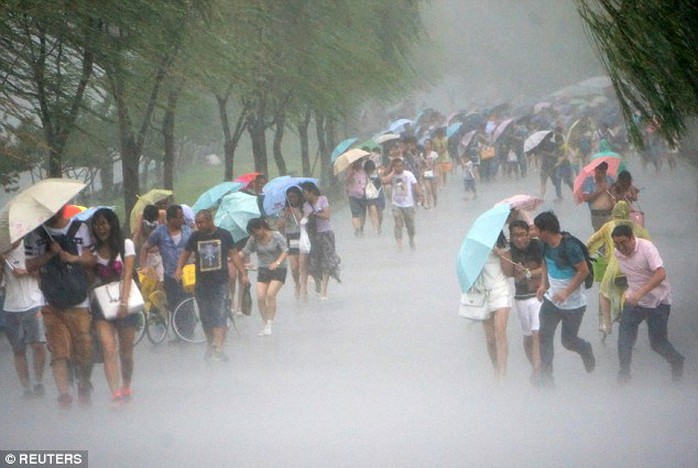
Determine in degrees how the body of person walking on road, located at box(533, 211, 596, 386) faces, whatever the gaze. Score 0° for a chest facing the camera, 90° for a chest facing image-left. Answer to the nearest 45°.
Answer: approximately 45°

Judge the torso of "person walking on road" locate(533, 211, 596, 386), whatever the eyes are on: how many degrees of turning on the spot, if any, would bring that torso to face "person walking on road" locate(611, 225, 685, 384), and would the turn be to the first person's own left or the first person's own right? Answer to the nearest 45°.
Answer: approximately 135° to the first person's own left

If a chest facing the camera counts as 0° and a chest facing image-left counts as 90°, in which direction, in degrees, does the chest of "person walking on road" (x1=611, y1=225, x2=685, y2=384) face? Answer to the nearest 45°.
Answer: approximately 45°
